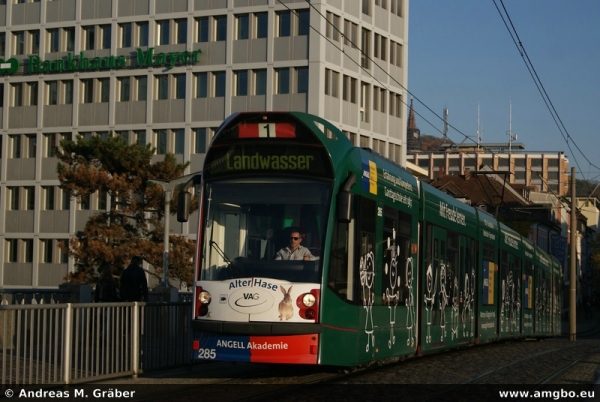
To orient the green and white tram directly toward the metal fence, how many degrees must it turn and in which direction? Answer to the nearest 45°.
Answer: approximately 45° to its right

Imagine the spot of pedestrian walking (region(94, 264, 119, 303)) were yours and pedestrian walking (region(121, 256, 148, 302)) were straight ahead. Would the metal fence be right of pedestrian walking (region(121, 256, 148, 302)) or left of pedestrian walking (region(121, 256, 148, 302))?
right

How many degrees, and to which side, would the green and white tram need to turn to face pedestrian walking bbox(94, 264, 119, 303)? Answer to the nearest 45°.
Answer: approximately 90° to its right

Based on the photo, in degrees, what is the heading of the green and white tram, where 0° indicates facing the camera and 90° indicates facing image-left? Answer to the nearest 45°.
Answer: approximately 45°

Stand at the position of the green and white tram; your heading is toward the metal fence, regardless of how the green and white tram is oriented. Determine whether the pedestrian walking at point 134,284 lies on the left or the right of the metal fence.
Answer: right

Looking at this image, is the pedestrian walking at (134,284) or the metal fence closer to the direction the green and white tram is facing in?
the metal fence

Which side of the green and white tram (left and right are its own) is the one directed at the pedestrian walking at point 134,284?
right
